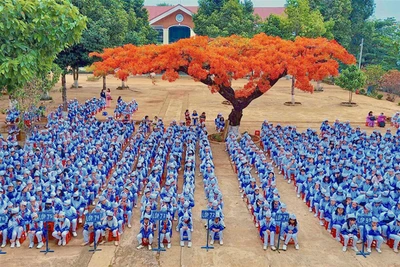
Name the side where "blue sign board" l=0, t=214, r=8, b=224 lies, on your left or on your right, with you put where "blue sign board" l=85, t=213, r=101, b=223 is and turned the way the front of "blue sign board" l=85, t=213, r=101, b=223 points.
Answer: on your right

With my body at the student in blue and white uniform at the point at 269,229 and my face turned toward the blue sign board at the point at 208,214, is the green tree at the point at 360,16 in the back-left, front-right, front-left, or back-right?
back-right

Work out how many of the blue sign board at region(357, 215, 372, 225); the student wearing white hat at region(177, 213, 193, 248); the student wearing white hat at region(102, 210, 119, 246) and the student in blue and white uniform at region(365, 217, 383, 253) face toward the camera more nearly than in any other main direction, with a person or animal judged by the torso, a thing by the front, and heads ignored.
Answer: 4

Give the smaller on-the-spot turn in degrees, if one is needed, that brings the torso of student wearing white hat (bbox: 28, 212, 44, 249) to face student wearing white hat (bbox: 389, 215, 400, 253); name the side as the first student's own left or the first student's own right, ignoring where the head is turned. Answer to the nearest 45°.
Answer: approximately 90° to the first student's own left

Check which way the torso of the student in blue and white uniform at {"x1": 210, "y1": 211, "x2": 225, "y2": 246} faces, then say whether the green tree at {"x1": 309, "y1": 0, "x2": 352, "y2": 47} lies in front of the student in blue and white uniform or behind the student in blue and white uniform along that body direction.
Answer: behind

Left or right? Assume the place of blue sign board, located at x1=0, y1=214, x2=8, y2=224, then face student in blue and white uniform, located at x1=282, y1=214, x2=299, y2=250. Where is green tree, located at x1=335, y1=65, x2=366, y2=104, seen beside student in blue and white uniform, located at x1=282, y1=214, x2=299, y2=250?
left

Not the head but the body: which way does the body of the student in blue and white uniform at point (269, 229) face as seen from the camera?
toward the camera

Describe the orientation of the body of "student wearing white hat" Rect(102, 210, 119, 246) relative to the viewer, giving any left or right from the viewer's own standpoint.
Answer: facing the viewer

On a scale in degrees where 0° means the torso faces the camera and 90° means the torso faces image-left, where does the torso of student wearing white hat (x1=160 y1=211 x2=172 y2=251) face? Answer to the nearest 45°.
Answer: approximately 0°

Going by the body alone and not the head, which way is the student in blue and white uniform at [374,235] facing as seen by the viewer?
toward the camera

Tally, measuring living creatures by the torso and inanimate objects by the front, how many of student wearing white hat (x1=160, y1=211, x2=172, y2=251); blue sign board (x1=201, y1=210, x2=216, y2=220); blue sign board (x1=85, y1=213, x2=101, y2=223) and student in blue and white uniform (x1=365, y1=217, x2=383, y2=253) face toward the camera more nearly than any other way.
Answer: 4

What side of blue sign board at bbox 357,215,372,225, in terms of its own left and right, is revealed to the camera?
front

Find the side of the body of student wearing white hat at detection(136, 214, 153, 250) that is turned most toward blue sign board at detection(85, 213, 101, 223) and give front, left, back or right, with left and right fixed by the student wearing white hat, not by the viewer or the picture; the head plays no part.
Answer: right

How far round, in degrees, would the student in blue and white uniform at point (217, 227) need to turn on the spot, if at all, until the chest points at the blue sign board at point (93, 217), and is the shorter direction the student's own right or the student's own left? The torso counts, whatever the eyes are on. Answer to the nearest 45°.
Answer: approximately 90° to the student's own right

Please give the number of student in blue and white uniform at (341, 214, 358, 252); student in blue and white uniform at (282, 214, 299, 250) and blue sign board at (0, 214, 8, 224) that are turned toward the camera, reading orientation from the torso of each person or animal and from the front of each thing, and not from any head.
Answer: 3

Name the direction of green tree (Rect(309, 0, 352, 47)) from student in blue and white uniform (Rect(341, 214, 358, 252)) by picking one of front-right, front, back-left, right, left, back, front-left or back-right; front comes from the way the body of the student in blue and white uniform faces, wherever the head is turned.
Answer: back

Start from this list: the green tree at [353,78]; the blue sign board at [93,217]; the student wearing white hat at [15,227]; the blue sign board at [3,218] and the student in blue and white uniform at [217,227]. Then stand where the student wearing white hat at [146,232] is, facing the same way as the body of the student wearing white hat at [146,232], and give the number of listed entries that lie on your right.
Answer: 3

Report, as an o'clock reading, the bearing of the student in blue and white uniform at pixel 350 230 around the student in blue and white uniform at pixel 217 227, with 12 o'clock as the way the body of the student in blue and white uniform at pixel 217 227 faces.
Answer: the student in blue and white uniform at pixel 350 230 is roughly at 9 o'clock from the student in blue and white uniform at pixel 217 227.
